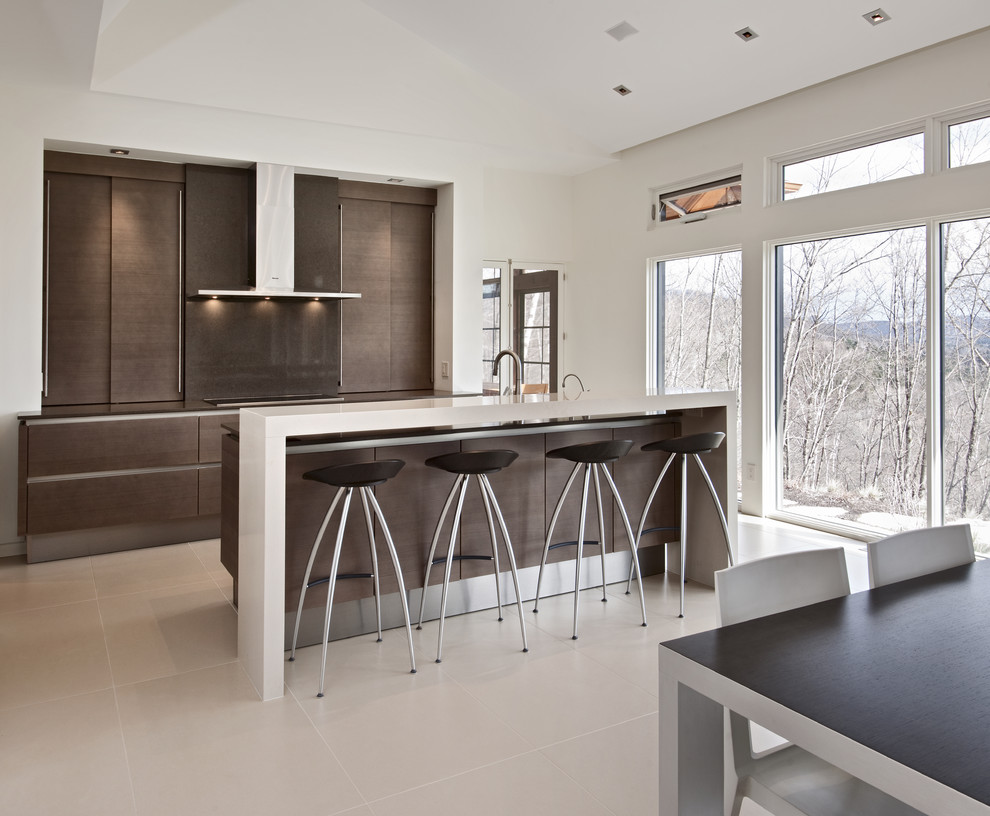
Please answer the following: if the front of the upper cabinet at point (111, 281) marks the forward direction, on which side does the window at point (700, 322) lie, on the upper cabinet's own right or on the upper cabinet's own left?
on the upper cabinet's own left

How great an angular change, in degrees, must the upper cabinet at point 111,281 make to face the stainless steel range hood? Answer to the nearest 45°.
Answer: approximately 90° to its left

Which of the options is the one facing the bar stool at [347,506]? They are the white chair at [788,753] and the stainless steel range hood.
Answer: the stainless steel range hood

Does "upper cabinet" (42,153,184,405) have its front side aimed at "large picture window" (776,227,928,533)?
no

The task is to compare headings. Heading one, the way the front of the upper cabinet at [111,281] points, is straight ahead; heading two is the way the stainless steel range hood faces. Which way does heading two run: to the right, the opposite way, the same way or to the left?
the same way

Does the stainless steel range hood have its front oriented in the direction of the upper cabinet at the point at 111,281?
no

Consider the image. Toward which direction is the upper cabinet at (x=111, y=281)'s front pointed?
toward the camera

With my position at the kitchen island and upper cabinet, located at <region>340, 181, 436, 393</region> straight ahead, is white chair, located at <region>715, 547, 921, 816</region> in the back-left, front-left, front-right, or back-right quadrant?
back-right

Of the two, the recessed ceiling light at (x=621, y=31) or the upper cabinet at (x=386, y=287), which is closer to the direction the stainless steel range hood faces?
the recessed ceiling light

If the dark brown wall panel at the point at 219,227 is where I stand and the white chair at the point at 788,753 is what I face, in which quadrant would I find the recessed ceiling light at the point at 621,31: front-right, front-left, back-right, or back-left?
front-left

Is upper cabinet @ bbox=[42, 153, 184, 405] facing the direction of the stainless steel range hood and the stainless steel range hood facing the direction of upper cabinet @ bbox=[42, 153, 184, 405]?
no

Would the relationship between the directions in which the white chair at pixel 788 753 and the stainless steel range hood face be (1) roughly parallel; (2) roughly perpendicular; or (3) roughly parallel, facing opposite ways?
roughly parallel

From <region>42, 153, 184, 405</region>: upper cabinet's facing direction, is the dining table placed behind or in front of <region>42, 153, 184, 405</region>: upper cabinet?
in front

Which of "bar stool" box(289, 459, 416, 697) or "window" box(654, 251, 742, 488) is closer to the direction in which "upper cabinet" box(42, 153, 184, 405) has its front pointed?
the bar stool

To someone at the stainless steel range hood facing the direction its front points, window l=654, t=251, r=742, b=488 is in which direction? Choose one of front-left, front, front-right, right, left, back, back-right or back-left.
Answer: left

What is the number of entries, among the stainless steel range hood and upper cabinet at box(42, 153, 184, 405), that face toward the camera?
2

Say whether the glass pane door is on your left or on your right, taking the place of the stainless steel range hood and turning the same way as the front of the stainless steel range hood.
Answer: on your left

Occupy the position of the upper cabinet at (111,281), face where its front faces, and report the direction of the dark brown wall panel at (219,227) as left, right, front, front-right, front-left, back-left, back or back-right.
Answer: left

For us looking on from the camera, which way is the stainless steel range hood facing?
facing the viewer
